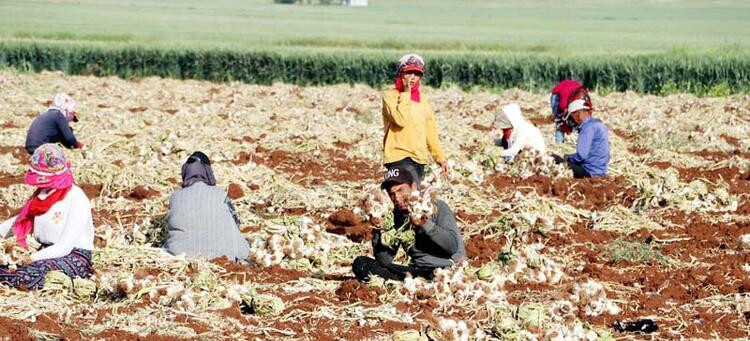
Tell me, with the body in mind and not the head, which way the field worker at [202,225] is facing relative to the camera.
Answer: away from the camera

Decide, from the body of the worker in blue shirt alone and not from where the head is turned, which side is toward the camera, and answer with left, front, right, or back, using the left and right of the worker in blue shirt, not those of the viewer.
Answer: left

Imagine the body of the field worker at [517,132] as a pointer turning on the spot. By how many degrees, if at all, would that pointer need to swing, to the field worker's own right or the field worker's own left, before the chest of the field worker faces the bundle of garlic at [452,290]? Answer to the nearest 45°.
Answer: approximately 90° to the field worker's own left

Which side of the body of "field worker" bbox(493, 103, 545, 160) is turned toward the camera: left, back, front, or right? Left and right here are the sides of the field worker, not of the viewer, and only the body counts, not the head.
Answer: left

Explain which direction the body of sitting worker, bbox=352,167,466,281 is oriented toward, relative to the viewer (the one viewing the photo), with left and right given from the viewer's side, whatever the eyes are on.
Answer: facing the viewer and to the left of the viewer

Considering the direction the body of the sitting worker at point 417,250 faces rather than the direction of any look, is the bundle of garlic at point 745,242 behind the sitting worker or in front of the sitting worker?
behind

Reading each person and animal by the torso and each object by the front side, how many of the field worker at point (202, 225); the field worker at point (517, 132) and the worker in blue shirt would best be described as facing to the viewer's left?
2

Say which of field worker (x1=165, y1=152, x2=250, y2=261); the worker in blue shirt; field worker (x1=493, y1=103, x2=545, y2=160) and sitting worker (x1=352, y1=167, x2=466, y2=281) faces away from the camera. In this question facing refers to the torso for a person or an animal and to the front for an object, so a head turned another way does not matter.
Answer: field worker (x1=165, y1=152, x2=250, y2=261)

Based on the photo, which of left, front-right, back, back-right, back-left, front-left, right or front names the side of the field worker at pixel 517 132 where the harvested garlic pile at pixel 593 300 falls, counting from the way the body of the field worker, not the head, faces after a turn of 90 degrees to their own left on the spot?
front

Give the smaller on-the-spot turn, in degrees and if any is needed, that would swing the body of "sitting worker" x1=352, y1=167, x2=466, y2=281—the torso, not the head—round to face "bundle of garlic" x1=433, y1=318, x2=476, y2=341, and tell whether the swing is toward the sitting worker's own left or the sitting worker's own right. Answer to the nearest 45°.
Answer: approximately 45° to the sitting worker's own left

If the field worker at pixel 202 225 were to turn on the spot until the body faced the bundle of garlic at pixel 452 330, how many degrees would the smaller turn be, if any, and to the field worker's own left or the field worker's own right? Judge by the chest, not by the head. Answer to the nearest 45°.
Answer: approximately 135° to the field worker's own right

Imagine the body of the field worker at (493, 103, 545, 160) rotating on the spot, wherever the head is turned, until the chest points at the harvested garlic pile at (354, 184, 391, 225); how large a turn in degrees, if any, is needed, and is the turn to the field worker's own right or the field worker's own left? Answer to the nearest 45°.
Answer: approximately 90° to the field worker's own left

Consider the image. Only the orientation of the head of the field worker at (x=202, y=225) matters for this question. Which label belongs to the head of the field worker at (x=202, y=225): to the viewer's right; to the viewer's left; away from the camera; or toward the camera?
away from the camera

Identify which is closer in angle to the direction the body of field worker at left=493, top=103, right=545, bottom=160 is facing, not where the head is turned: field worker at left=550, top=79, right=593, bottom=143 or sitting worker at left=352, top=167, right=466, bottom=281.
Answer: the sitting worker
